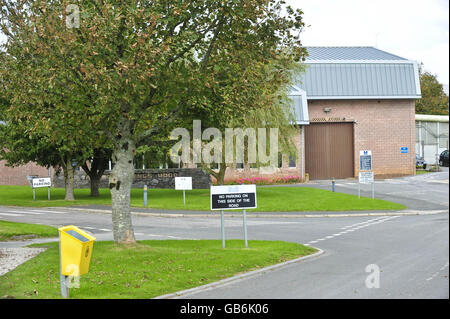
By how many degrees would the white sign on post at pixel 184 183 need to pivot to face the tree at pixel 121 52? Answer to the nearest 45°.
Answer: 0° — it already faces it

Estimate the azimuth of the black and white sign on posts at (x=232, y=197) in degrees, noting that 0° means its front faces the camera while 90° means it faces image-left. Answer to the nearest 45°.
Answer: approximately 0°

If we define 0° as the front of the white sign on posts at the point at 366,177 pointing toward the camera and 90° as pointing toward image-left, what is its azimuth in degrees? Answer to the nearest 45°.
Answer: approximately 0°

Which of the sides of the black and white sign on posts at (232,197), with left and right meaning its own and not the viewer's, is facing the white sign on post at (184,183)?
back

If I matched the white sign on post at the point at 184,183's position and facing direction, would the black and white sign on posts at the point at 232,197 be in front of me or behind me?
in front
